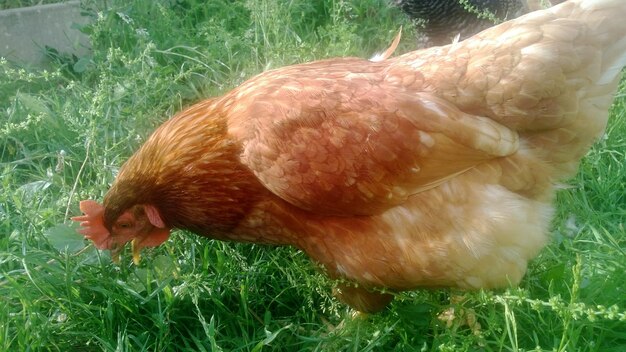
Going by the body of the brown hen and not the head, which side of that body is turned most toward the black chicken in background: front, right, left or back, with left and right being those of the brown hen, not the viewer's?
right

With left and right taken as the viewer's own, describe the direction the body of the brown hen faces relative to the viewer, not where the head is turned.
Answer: facing to the left of the viewer
